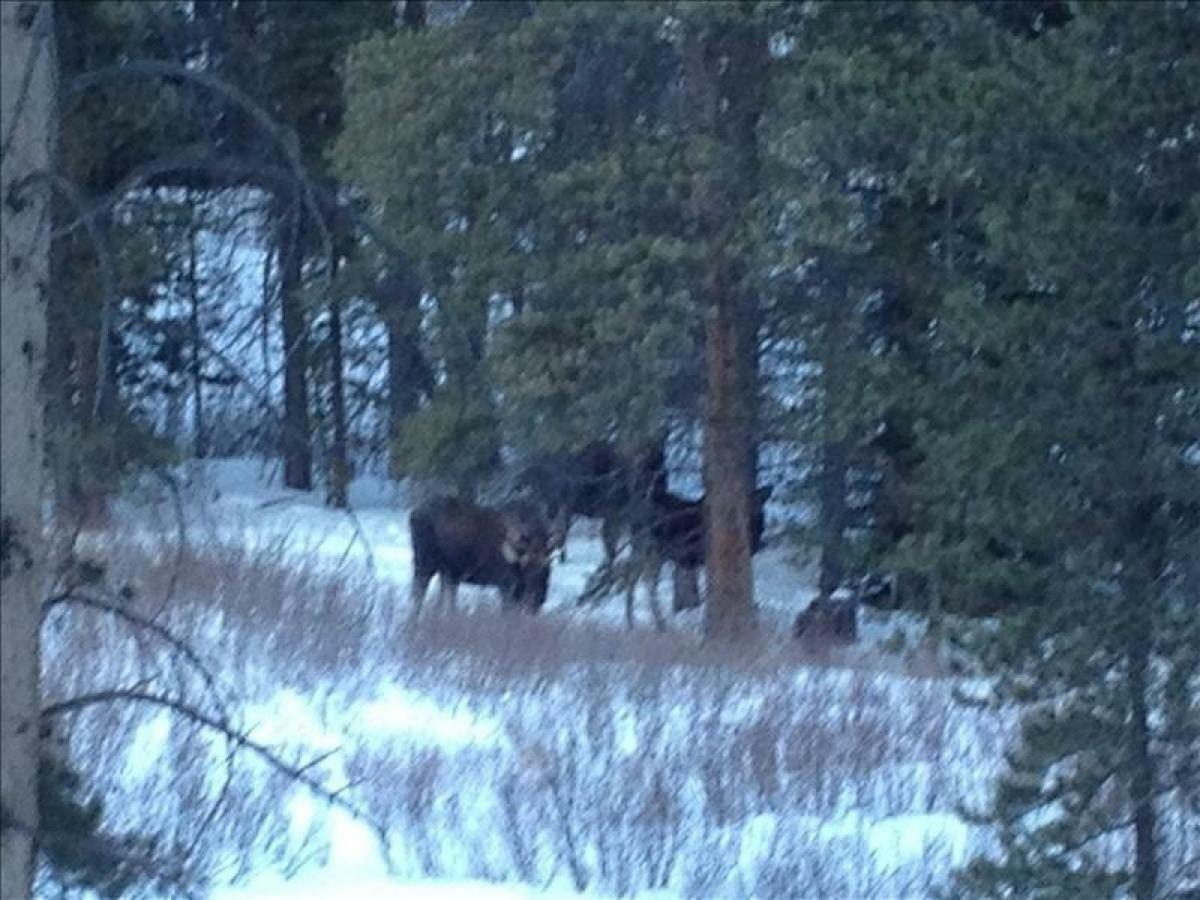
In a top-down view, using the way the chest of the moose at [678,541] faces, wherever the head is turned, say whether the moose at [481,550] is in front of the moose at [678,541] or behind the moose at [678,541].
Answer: behind

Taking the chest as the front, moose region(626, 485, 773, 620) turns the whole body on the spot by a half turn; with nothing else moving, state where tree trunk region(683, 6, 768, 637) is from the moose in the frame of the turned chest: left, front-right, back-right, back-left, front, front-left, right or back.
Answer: left

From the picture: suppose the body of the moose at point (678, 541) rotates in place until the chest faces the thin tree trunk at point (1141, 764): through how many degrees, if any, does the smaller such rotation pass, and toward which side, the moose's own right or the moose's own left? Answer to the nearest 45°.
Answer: approximately 90° to the moose's own right

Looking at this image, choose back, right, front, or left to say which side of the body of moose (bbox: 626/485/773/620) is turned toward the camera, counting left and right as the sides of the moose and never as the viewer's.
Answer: right
